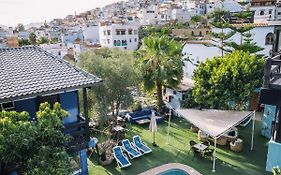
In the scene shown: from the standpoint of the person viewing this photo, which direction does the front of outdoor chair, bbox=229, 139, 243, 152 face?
facing away from the viewer and to the left of the viewer

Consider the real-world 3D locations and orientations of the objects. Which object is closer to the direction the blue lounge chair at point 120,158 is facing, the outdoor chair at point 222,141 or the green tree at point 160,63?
the outdoor chair

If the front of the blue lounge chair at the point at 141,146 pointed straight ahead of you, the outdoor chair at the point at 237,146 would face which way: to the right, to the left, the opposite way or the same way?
the opposite way

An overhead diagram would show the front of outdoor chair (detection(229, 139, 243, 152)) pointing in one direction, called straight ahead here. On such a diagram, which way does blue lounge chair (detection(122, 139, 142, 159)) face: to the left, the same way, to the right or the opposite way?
the opposite way

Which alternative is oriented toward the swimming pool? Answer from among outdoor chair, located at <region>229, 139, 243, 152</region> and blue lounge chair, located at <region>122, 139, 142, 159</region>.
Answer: the blue lounge chair

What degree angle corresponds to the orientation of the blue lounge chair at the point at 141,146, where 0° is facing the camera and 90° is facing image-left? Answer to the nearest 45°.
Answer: approximately 315°

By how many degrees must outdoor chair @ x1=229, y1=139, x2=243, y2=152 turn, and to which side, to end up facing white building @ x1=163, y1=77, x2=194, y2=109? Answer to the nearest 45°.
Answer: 0° — it already faces it

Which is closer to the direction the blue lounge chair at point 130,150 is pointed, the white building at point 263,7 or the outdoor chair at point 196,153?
the outdoor chair

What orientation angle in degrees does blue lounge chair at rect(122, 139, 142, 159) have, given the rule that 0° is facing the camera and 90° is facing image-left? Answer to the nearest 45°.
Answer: approximately 315°
